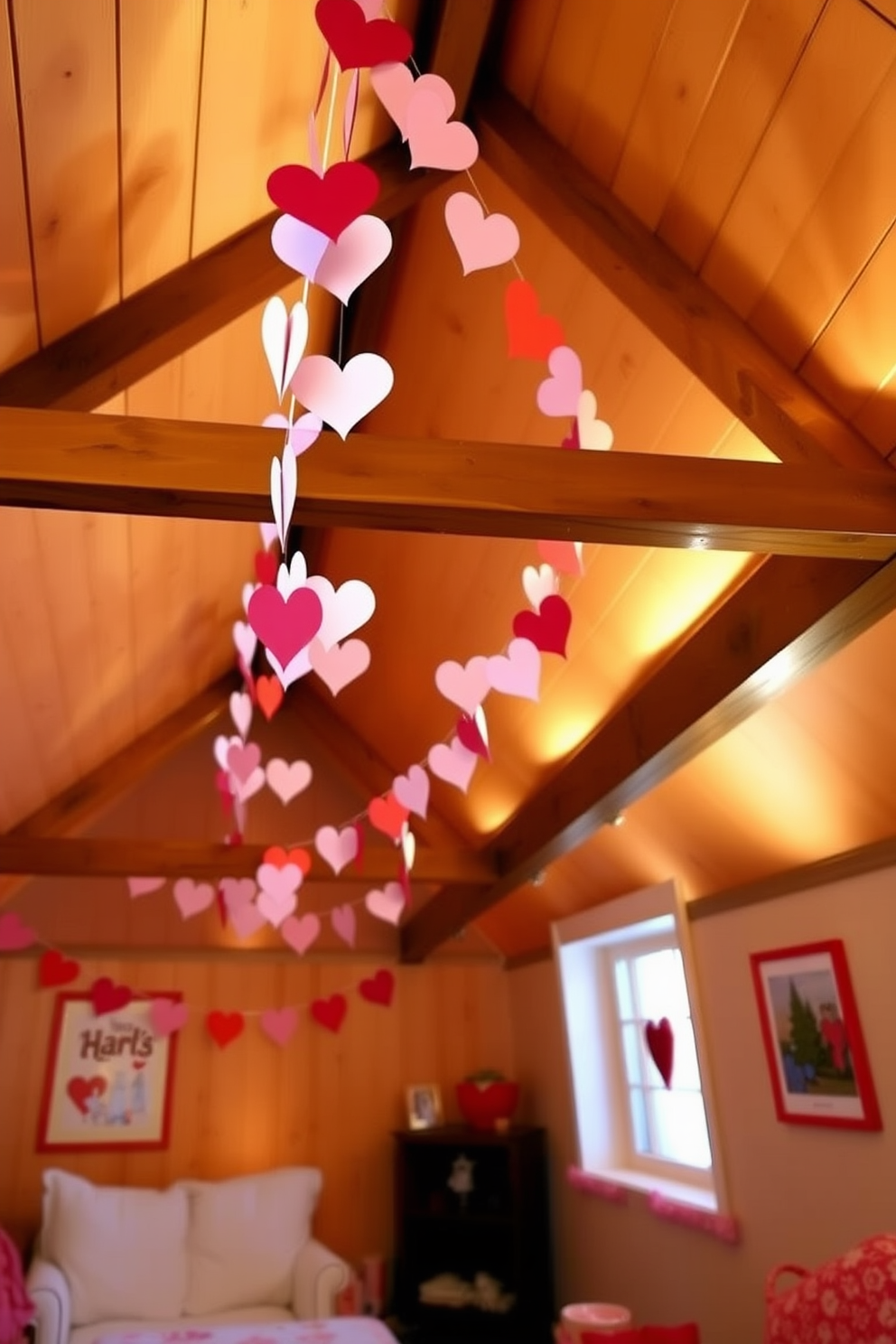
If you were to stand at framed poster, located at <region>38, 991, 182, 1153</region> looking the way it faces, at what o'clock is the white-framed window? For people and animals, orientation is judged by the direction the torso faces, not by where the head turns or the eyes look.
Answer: The white-framed window is roughly at 10 o'clock from the framed poster.

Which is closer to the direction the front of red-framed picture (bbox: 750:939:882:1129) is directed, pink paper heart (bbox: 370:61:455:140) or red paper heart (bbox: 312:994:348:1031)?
the pink paper heart

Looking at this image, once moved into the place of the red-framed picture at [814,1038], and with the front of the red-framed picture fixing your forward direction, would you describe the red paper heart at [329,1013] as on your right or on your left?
on your right

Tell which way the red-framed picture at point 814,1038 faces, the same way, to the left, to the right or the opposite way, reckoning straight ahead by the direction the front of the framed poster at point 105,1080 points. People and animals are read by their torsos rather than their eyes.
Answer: to the right

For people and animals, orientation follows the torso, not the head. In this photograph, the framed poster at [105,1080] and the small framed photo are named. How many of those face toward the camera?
2

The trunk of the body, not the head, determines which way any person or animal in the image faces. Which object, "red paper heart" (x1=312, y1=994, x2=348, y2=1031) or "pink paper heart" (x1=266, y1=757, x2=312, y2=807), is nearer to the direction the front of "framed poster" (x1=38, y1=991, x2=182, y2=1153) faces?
the pink paper heart

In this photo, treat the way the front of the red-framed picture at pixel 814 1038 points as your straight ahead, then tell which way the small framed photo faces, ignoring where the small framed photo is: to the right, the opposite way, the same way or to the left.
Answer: to the left

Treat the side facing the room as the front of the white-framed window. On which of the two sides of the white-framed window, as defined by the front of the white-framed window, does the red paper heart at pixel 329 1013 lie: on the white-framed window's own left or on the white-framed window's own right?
on the white-framed window's own right

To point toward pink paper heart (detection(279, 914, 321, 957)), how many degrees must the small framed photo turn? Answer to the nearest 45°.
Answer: approximately 45° to its right

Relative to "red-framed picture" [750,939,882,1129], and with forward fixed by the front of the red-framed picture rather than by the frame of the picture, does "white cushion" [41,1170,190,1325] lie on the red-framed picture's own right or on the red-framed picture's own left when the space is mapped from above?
on the red-framed picture's own right

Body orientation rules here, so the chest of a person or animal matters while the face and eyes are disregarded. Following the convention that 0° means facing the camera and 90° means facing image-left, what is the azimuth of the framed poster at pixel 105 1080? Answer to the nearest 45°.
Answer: approximately 0°

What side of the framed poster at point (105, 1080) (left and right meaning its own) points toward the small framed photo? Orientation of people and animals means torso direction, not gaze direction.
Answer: left

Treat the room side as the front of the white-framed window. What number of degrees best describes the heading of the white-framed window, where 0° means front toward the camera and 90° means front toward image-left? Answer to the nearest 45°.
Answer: approximately 45°

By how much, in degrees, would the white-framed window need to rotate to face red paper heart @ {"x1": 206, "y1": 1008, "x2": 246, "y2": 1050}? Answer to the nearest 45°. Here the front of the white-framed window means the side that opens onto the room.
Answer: approximately 45° to its right

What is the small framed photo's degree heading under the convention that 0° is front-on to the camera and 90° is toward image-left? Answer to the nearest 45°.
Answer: approximately 0°
